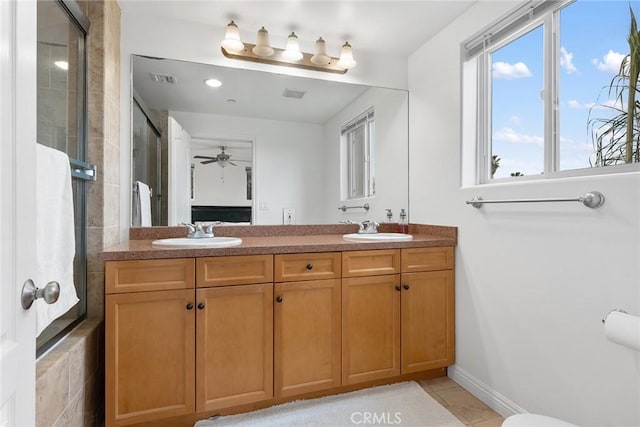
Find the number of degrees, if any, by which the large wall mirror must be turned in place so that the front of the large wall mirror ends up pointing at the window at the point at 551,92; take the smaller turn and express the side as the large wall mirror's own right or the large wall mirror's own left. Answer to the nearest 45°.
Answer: approximately 45° to the large wall mirror's own left

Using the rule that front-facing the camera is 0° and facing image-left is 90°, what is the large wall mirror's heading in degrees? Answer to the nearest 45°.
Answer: approximately 0°

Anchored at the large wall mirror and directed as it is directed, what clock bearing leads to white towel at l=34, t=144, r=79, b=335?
The white towel is roughly at 1 o'clock from the large wall mirror.
